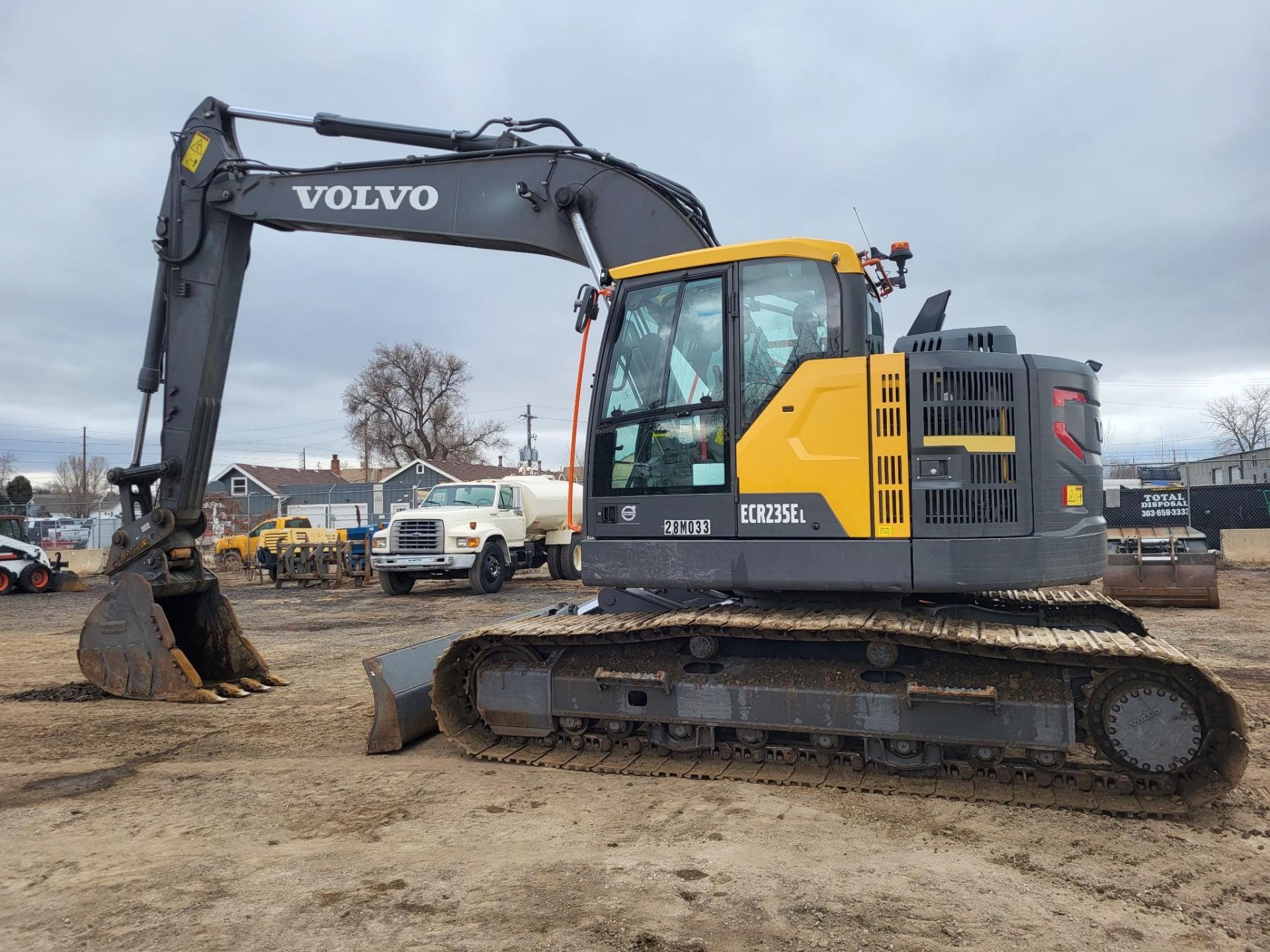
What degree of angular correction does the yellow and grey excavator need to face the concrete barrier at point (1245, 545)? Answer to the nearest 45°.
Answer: approximately 135° to its right

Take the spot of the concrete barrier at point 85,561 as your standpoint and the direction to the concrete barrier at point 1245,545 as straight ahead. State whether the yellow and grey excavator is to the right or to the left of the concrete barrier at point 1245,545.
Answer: right

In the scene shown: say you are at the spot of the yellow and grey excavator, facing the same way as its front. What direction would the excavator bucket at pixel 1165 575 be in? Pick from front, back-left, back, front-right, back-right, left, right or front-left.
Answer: back-right

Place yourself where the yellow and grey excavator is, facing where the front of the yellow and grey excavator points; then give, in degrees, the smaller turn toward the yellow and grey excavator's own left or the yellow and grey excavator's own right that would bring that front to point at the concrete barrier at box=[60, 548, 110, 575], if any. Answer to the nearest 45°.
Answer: approximately 45° to the yellow and grey excavator's own right

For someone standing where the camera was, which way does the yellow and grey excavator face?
facing to the left of the viewer
